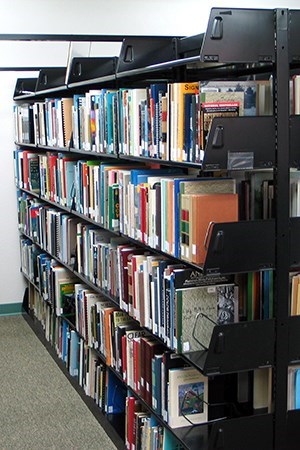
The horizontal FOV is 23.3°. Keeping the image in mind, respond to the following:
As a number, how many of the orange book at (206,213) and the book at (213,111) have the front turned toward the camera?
2

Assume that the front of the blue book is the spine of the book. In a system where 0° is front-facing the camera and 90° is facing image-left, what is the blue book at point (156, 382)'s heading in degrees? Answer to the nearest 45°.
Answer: approximately 45°

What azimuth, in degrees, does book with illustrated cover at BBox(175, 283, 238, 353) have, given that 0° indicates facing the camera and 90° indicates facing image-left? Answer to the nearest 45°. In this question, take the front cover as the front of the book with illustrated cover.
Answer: approximately 0°

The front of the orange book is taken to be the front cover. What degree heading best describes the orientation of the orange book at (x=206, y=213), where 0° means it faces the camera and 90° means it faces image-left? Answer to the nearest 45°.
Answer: approximately 0°

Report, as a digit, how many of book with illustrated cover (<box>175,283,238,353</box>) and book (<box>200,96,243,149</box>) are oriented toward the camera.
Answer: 2

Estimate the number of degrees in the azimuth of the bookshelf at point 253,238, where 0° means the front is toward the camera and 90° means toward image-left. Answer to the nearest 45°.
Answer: approximately 45°
